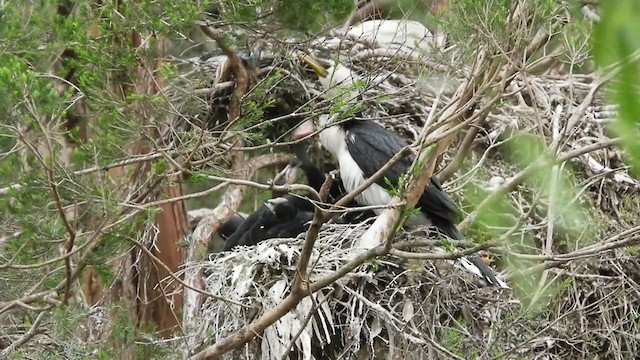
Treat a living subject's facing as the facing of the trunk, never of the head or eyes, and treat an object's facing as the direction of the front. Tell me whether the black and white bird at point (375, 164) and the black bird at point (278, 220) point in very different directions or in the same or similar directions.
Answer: very different directions

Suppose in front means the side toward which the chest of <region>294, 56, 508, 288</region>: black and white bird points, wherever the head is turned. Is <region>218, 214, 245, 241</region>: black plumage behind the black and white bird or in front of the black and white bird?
in front

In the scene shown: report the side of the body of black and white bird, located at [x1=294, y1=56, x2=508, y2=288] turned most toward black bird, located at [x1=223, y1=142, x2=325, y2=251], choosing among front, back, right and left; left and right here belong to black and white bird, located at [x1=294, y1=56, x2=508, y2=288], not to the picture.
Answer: front

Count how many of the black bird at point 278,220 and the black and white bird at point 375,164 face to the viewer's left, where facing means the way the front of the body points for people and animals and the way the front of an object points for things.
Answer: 1

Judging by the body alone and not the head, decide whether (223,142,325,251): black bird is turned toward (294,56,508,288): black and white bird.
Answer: yes

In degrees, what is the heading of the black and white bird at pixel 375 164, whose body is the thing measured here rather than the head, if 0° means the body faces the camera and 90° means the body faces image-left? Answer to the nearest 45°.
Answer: approximately 90°

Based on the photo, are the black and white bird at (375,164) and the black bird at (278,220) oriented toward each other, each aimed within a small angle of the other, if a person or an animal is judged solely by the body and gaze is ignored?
yes
